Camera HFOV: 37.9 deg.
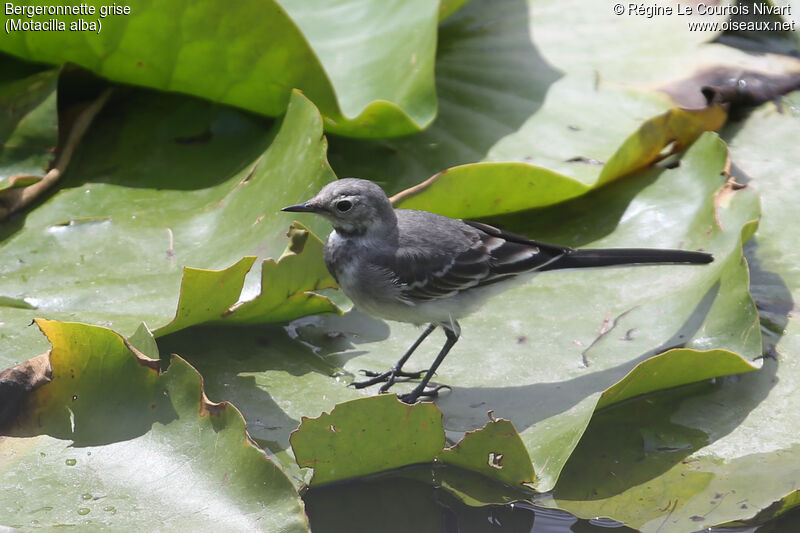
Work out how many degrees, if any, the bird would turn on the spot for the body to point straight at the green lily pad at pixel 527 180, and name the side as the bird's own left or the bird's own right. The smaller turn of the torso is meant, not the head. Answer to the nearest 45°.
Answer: approximately 135° to the bird's own right

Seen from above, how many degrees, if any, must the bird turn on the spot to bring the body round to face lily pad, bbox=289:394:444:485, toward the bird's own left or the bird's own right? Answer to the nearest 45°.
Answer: approximately 90° to the bird's own left

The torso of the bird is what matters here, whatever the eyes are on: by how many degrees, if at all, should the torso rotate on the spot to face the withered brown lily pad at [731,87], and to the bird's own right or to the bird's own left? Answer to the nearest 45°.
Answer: approximately 135° to the bird's own right

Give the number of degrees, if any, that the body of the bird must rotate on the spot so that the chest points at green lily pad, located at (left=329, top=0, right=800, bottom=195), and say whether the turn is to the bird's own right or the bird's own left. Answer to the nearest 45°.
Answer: approximately 90° to the bird's own right

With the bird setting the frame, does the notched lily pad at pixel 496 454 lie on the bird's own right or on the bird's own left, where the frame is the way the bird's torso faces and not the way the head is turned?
on the bird's own left

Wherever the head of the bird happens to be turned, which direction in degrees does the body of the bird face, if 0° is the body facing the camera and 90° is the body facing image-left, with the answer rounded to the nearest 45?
approximately 90°

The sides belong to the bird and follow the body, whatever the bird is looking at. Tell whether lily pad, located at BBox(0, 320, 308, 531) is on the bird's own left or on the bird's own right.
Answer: on the bird's own left

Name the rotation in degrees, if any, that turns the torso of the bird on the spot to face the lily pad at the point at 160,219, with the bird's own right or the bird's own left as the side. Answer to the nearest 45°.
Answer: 0° — it already faces it

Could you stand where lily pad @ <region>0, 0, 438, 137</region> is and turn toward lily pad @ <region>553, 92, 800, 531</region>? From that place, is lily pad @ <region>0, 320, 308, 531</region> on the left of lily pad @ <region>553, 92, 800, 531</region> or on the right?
right

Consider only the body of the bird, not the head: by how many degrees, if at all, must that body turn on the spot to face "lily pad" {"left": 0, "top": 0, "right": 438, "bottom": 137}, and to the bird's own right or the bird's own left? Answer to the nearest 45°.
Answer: approximately 45° to the bird's own right

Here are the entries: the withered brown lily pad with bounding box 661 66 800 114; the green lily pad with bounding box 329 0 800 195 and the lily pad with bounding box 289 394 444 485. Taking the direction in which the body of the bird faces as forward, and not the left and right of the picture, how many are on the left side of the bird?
1

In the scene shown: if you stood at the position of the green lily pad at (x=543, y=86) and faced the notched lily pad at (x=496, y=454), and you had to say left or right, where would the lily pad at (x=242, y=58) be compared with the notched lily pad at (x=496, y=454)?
right
